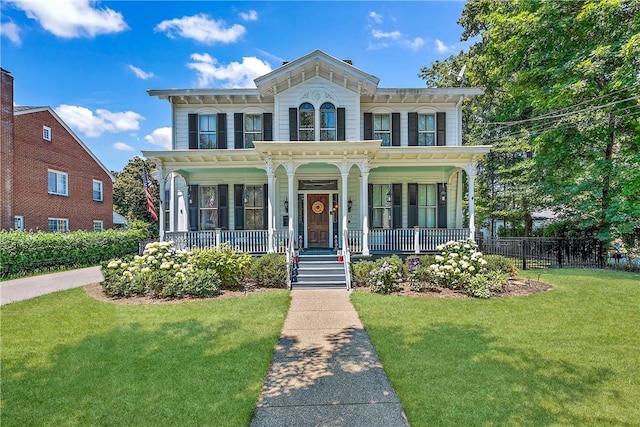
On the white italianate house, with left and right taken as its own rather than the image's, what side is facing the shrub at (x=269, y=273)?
front

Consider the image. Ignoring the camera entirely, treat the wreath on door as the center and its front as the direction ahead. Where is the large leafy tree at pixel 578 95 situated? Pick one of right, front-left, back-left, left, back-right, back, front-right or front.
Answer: left

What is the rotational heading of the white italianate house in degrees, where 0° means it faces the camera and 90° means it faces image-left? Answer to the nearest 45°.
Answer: approximately 0°

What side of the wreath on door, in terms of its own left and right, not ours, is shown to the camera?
front

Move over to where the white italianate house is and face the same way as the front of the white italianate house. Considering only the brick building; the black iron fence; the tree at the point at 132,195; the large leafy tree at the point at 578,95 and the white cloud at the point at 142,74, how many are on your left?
2

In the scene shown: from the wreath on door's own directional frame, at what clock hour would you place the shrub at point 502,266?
The shrub is roughly at 10 o'clock from the wreath on door.

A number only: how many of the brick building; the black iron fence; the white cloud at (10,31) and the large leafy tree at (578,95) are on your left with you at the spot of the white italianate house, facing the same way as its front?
2

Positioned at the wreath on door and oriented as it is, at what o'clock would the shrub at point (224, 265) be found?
The shrub is roughly at 1 o'clock from the wreath on door.

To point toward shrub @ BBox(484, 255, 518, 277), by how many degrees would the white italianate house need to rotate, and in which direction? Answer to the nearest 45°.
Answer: approximately 45° to its left

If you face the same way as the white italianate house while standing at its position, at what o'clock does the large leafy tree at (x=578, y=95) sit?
The large leafy tree is roughly at 9 o'clock from the white italianate house.

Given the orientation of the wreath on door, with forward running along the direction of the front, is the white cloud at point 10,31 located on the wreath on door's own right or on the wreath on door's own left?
on the wreath on door's own right

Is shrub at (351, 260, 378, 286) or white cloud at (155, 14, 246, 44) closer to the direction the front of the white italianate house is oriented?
the shrub

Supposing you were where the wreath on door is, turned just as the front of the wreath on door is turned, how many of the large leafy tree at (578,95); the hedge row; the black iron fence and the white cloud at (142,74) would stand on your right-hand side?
2
